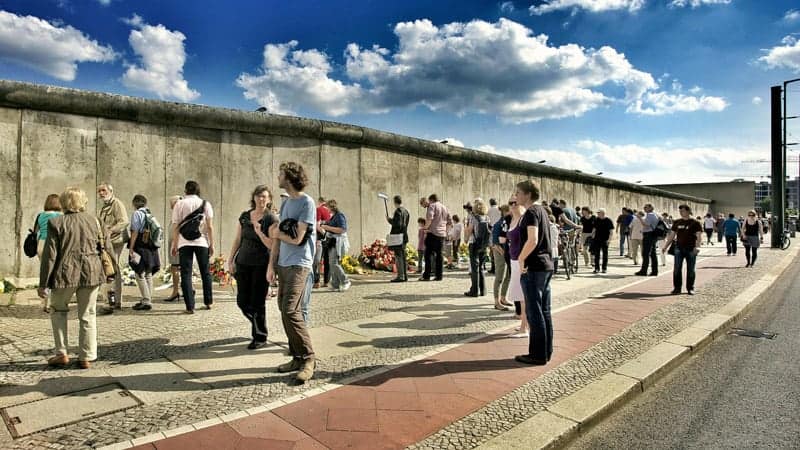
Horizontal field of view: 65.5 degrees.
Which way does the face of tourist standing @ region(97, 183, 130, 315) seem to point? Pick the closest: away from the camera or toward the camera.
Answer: toward the camera

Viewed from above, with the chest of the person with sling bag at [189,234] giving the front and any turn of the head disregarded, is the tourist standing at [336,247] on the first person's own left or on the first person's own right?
on the first person's own right

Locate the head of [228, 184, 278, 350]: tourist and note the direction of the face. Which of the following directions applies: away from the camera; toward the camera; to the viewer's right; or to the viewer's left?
toward the camera

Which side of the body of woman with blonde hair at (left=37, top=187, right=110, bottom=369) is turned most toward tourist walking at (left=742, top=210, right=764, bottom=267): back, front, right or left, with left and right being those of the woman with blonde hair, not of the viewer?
right

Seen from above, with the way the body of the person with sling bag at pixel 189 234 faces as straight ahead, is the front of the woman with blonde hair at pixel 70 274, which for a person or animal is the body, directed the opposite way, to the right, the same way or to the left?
the same way

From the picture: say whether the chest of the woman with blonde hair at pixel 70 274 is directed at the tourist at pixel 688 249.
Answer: no

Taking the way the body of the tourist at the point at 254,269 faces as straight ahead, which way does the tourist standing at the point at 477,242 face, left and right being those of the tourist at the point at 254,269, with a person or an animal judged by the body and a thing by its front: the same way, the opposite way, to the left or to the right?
the opposite way

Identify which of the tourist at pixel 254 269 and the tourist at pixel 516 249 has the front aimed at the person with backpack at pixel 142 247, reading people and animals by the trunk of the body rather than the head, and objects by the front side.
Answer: the tourist at pixel 516 249

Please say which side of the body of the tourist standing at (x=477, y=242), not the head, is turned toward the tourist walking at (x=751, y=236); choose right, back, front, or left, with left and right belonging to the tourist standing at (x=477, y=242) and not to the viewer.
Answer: right

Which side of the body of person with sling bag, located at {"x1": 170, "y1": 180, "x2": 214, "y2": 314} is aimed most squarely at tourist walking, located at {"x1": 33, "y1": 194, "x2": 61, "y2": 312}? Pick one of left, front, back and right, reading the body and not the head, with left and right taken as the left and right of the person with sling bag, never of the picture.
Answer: left

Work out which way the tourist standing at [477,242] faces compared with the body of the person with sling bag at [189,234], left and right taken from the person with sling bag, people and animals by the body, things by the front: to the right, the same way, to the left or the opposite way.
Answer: the same way

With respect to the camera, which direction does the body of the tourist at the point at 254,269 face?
toward the camera

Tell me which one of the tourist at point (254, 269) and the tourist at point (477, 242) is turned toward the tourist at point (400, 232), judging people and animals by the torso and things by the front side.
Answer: the tourist at point (477, 242)

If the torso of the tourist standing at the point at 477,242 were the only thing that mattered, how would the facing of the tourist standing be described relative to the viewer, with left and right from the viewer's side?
facing away from the viewer and to the left of the viewer

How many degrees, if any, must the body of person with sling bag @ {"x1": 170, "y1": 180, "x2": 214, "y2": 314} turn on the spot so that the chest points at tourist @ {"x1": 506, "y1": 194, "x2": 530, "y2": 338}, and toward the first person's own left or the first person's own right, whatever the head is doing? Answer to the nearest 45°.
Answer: approximately 135° to the first person's own right

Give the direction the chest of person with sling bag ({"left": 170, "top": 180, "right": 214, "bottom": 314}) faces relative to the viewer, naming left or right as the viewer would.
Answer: facing away from the viewer
